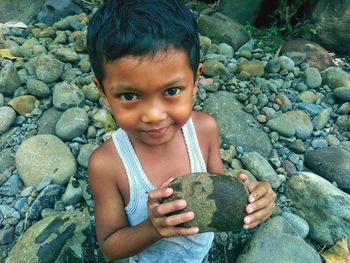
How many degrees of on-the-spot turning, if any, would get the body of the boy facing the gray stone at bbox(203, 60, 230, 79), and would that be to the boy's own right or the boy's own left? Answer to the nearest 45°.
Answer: approximately 135° to the boy's own left

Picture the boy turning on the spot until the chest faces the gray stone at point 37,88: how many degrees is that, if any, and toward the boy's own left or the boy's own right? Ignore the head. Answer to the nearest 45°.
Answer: approximately 180°

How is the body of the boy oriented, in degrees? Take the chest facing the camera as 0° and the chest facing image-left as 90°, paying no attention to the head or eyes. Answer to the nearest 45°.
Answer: approximately 315°

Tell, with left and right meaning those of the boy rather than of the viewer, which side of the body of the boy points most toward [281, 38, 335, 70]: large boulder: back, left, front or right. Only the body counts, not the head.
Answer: left

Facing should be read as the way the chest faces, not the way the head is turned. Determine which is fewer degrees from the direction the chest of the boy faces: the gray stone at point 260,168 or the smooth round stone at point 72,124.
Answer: the gray stone

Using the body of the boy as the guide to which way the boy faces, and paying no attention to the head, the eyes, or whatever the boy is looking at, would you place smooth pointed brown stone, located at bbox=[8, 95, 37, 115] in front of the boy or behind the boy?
behind

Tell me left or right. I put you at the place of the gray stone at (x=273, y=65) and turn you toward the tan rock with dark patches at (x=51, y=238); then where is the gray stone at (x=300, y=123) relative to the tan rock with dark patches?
left

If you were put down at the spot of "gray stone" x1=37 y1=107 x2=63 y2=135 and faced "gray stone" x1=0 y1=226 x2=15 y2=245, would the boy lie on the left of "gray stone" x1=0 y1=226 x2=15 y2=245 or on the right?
left

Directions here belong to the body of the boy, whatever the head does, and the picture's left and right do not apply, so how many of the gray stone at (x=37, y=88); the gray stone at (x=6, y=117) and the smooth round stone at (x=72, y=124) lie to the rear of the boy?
3

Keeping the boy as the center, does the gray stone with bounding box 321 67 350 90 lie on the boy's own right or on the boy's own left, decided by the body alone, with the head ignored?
on the boy's own left

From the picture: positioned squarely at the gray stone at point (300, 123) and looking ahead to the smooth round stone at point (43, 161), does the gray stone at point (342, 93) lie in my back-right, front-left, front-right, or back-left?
back-right

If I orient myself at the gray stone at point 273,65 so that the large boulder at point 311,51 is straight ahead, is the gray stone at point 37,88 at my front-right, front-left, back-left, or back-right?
back-left
